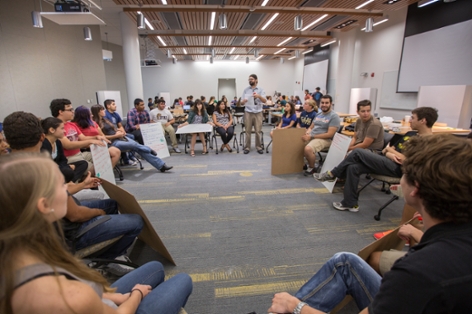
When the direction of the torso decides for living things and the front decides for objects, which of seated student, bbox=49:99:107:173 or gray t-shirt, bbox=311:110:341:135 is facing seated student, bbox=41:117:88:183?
the gray t-shirt

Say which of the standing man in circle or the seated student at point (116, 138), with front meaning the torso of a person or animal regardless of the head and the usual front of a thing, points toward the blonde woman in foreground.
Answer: the standing man in circle

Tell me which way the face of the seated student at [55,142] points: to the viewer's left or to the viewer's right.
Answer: to the viewer's right

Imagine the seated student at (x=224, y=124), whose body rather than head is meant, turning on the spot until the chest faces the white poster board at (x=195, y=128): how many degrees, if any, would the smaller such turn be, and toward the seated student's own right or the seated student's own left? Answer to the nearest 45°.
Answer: approximately 45° to the seated student's own right

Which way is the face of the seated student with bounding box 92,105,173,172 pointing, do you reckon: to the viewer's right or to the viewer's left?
to the viewer's right

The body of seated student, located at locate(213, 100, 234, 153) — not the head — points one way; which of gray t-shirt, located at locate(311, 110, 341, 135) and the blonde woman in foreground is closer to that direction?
the blonde woman in foreground

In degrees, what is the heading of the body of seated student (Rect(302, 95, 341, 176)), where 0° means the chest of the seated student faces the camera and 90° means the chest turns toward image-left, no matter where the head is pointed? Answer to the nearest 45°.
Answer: approximately 45°

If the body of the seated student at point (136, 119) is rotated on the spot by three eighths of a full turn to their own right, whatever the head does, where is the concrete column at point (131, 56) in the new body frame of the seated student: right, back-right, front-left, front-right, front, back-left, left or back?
right

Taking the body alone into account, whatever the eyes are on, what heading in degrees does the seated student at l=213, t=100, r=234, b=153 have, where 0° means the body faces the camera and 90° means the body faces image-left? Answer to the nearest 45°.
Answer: approximately 0°

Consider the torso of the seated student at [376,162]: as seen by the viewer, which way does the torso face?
to the viewer's left

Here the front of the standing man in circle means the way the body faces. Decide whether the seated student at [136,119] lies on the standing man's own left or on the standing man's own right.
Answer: on the standing man's own right

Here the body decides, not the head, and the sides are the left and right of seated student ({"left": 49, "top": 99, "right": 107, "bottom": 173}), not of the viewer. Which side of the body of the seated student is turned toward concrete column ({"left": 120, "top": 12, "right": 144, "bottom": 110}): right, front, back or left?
left
